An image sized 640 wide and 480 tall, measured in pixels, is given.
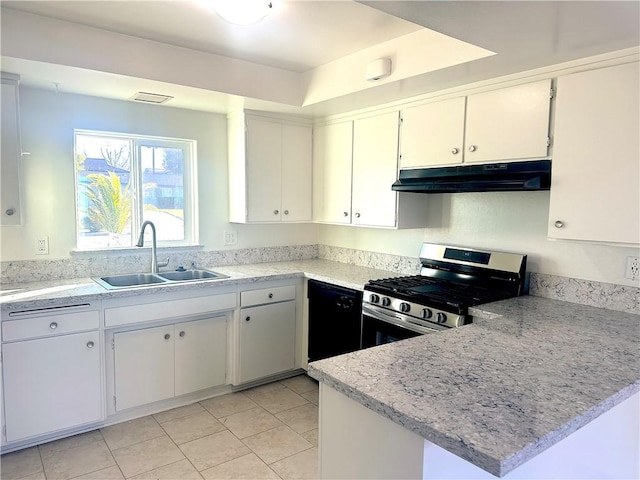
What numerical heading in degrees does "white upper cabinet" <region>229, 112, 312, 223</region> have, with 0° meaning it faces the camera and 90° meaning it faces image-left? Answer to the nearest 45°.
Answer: approximately 315°

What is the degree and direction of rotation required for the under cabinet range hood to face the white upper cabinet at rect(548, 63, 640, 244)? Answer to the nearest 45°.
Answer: approximately 90° to its left

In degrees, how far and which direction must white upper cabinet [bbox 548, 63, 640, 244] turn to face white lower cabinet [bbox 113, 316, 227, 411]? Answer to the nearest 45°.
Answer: approximately 45° to its right

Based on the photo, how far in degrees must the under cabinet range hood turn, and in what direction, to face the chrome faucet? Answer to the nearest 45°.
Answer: approximately 45° to its right

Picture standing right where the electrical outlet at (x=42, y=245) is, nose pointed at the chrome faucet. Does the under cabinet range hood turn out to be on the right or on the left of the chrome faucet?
right

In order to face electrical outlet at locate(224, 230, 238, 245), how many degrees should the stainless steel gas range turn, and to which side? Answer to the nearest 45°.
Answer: approximately 45° to its right

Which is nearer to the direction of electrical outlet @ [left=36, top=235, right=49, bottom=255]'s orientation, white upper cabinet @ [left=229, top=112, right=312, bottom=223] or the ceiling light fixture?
the ceiling light fixture

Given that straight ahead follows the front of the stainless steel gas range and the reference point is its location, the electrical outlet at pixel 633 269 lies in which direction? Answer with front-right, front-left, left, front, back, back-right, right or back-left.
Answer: back-left
